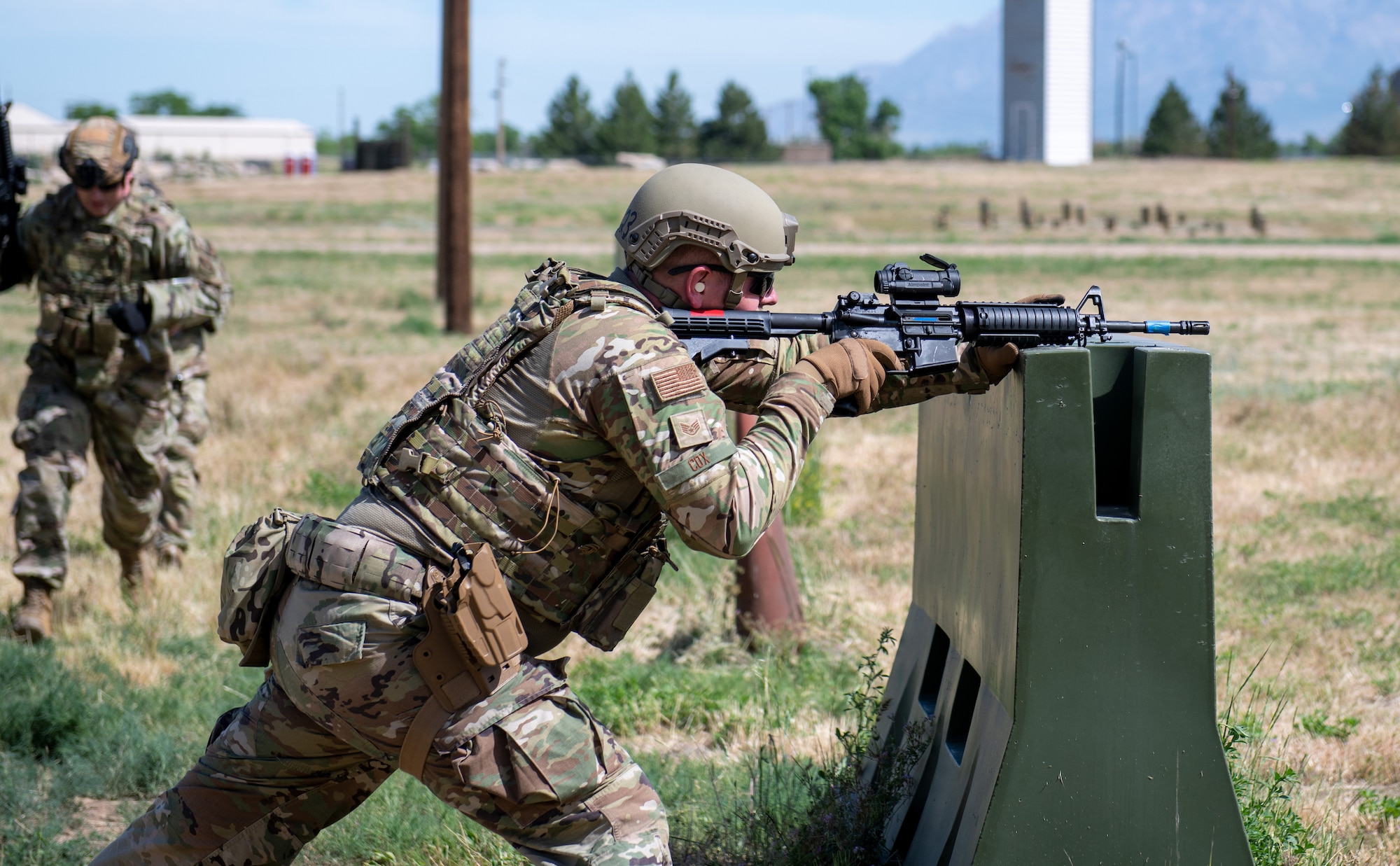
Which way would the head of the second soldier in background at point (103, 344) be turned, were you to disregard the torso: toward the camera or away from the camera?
toward the camera

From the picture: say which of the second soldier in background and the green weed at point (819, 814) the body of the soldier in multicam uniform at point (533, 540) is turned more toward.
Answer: the green weed

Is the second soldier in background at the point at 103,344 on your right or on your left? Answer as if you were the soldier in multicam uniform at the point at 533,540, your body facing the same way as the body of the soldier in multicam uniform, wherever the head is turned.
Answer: on your left

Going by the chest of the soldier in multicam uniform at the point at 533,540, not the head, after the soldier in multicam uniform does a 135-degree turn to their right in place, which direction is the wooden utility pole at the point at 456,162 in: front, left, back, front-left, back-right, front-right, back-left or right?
back-right

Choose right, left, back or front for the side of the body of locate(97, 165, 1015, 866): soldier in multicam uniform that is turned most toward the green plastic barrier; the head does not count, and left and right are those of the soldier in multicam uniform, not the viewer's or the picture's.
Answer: front

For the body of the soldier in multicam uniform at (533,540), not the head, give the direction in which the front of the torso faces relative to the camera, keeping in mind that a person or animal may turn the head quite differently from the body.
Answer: to the viewer's right

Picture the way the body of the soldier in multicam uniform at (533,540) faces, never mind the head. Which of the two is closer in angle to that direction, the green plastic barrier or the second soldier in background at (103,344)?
the green plastic barrier
